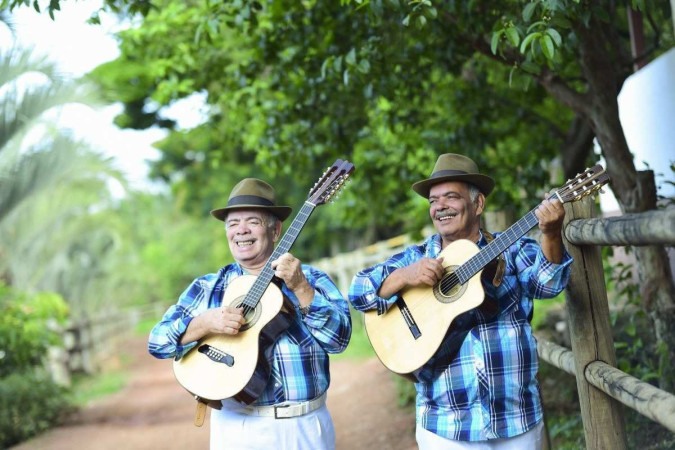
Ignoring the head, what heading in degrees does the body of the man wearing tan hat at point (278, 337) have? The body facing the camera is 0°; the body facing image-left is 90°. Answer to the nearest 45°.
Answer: approximately 0°

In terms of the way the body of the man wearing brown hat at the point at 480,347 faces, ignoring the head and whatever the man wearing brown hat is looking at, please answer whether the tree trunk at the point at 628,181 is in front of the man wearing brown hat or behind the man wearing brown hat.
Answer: behind

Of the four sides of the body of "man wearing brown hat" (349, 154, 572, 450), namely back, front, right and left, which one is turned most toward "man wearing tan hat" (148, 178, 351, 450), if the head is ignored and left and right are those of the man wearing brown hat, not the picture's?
right

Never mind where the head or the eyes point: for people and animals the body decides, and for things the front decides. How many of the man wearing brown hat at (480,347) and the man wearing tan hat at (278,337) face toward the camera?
2

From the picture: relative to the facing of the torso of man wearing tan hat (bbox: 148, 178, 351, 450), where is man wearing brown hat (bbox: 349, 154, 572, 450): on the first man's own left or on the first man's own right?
on the first man's own left

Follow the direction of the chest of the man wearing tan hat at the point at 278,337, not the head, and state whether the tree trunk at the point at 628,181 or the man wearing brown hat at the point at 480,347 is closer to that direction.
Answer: the man wearing brown hat

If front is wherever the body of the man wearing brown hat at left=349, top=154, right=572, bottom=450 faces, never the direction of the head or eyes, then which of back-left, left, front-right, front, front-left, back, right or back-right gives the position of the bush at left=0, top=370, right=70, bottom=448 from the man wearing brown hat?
back-right

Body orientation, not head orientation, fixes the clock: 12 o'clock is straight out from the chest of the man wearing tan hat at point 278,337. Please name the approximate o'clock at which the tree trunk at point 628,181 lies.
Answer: The tree trunk is roughly at 8 o'clock from the man wearing tan hat.

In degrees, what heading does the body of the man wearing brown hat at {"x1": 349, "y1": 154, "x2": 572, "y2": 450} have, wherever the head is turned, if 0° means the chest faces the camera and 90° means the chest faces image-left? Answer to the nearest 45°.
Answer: approximately 0°
